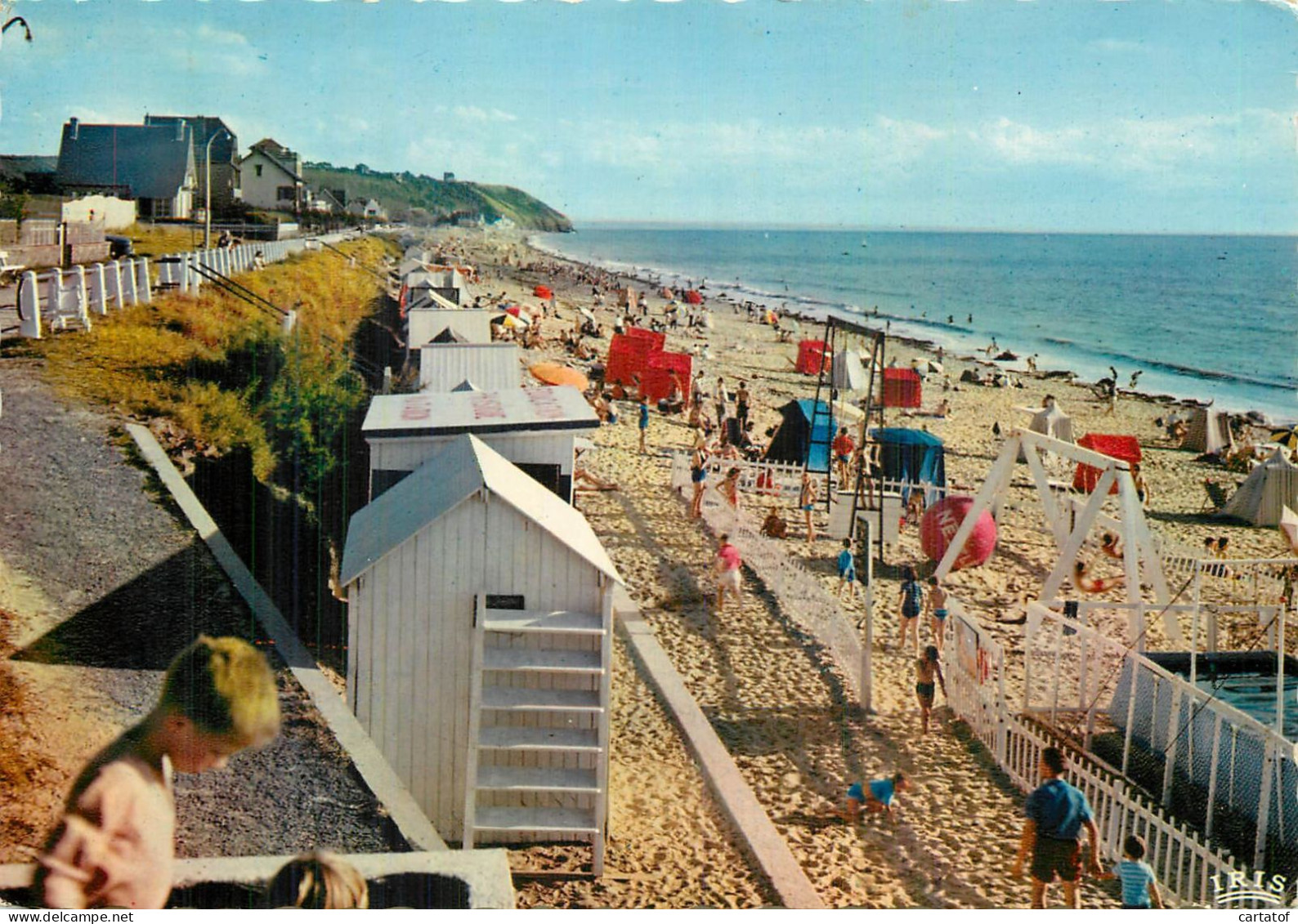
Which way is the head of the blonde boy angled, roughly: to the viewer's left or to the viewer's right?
to the viewer's right

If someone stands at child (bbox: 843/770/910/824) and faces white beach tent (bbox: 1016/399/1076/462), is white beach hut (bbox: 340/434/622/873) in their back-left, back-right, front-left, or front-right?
back-left

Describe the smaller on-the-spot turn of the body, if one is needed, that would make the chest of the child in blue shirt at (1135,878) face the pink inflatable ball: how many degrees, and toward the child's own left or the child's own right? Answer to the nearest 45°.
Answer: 0° — they already face it

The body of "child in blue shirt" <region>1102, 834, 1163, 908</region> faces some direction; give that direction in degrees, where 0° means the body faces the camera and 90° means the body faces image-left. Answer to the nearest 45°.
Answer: approximately 180°

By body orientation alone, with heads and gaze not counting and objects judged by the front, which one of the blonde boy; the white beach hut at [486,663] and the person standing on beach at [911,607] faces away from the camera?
the person standing on beach

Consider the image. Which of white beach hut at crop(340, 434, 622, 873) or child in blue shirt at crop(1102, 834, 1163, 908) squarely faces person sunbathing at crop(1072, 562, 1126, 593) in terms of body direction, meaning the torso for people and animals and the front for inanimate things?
the child in blue shirt
